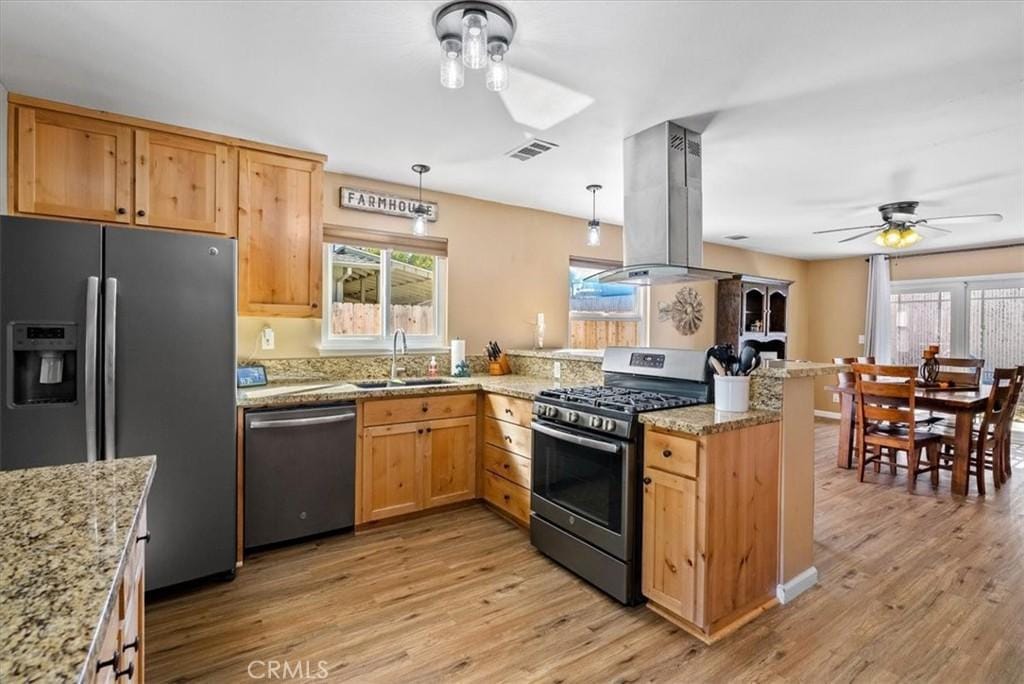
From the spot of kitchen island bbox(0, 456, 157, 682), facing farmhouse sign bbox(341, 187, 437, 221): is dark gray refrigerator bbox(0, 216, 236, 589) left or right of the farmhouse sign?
left

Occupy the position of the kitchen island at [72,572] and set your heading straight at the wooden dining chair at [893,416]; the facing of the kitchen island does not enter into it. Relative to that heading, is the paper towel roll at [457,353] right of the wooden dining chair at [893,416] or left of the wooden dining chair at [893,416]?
left

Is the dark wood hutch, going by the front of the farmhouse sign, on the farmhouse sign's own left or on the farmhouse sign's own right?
on the farmhouse sign's own left

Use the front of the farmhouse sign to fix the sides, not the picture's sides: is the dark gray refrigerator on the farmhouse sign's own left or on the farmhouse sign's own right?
on the farmhouse sign's own right

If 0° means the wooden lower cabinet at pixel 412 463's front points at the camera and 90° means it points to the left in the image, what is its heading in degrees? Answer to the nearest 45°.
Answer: approximately 315°

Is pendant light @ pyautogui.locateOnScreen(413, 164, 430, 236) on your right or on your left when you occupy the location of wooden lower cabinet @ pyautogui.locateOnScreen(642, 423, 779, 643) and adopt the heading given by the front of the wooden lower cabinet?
on your right

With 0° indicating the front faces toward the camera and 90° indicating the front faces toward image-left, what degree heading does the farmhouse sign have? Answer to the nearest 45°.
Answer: approximately 315°

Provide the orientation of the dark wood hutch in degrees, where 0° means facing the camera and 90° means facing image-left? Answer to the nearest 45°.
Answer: approximately 315°

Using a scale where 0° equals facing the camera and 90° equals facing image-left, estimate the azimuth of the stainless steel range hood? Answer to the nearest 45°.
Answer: approximately 45°
